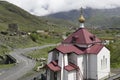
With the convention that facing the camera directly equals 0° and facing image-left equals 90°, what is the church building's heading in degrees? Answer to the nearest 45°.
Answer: approximately 45°
